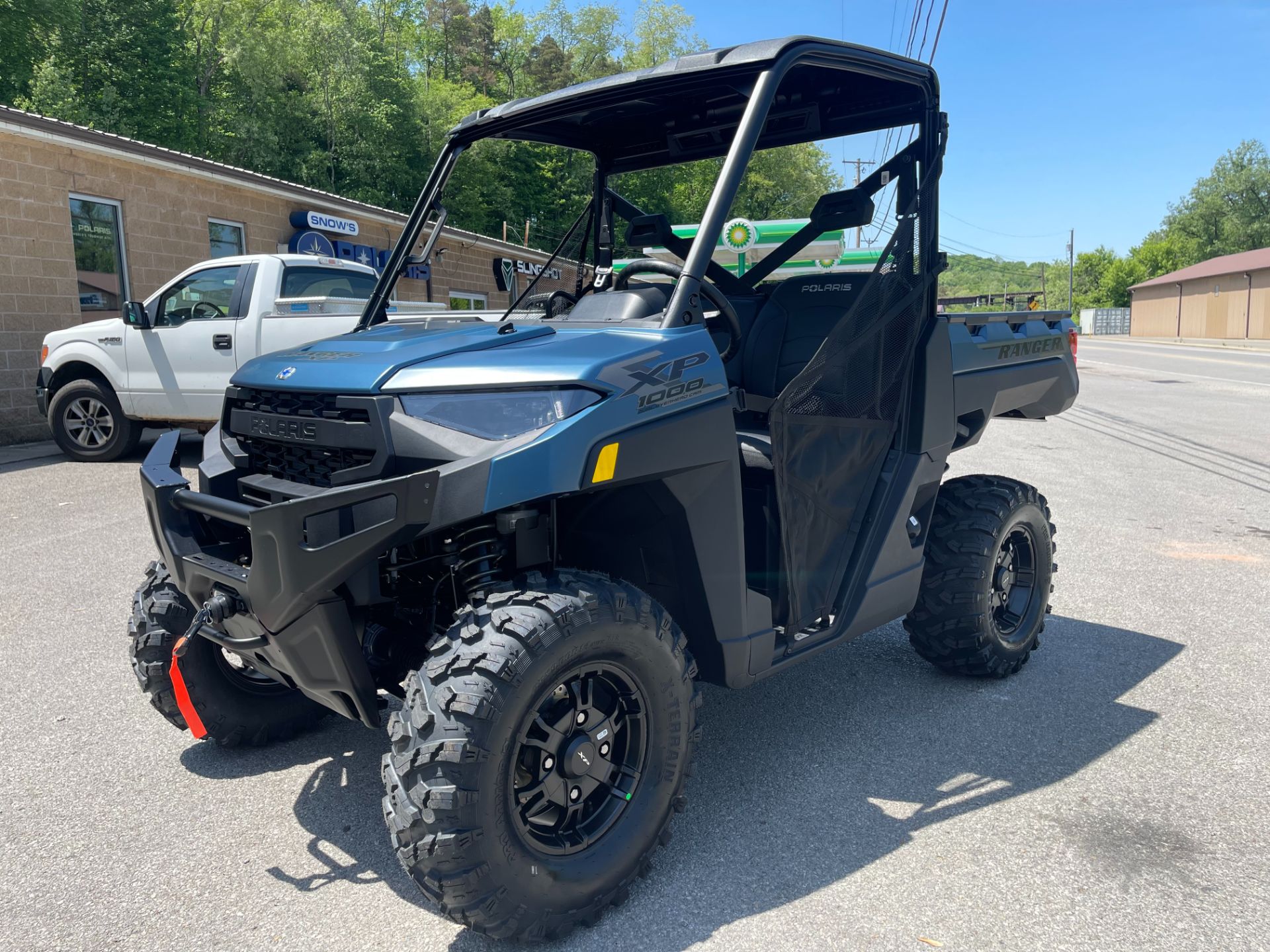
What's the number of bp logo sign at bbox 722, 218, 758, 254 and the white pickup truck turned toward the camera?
1

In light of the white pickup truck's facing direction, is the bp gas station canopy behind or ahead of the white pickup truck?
behind

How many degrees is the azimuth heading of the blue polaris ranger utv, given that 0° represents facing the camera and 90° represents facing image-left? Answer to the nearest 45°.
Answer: approximately 45°

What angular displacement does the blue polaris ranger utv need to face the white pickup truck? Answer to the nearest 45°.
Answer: approximately 90° to its right

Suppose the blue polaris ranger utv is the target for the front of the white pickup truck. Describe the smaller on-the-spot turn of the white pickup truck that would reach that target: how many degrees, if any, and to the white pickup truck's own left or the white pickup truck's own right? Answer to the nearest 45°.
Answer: approximately 135° to the white pickup truck's own left

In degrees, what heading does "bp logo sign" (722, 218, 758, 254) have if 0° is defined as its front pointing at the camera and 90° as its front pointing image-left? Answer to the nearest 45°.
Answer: approximately 0°
